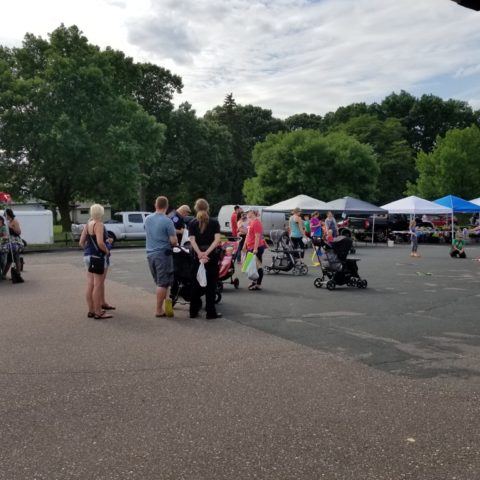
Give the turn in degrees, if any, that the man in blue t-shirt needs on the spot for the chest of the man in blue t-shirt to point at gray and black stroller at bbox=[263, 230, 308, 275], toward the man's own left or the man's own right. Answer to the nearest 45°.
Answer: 0° — they already face it

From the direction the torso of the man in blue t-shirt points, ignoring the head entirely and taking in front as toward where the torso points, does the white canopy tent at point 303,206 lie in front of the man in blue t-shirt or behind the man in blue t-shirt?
in front

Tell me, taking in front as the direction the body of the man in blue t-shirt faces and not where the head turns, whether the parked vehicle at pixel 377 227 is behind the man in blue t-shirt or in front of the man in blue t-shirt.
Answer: in front

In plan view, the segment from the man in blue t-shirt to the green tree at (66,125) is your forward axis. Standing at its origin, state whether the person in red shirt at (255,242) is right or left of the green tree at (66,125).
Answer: right

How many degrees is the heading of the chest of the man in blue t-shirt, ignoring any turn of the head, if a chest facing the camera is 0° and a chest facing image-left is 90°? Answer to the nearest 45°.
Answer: approximately 225°

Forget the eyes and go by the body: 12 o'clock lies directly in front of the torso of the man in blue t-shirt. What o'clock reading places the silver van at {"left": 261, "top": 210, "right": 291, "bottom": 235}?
The silver van is roughly at 11 o'clock from the man in blue t-shirt.

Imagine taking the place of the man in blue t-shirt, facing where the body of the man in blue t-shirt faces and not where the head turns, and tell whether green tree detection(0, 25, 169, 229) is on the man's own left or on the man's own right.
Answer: on the man's own left
